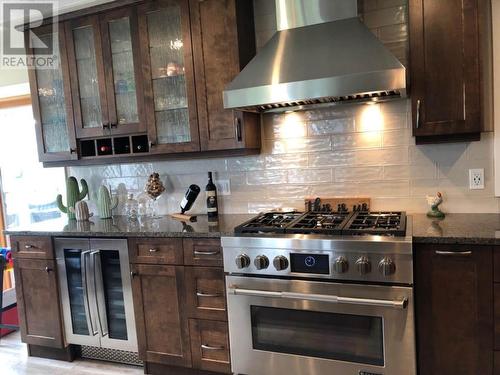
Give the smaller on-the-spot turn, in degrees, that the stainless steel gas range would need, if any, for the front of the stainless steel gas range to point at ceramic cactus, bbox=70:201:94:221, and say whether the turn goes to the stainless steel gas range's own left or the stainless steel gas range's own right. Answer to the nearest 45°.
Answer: approximately 135° to the stainless steel gas range's own right

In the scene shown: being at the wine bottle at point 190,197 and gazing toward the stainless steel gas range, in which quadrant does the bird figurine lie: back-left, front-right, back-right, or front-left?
front-left

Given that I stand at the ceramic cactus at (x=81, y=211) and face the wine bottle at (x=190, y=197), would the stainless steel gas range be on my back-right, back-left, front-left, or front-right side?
front-right

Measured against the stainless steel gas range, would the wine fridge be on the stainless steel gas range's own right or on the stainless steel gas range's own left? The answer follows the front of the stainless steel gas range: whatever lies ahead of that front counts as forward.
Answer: on the stainless steel gas range's own right

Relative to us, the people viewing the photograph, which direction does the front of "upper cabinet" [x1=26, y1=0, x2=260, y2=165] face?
facing the viewer

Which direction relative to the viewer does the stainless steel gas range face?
toward the camera

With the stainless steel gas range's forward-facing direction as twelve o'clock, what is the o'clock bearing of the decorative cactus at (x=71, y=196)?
The decorative cactus is roughly at 4 o'clock from the stainless steel gas range.

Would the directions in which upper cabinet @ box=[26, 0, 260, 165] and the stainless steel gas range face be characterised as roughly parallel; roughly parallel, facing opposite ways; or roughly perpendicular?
roughly parallel

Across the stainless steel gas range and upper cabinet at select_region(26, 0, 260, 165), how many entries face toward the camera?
2
